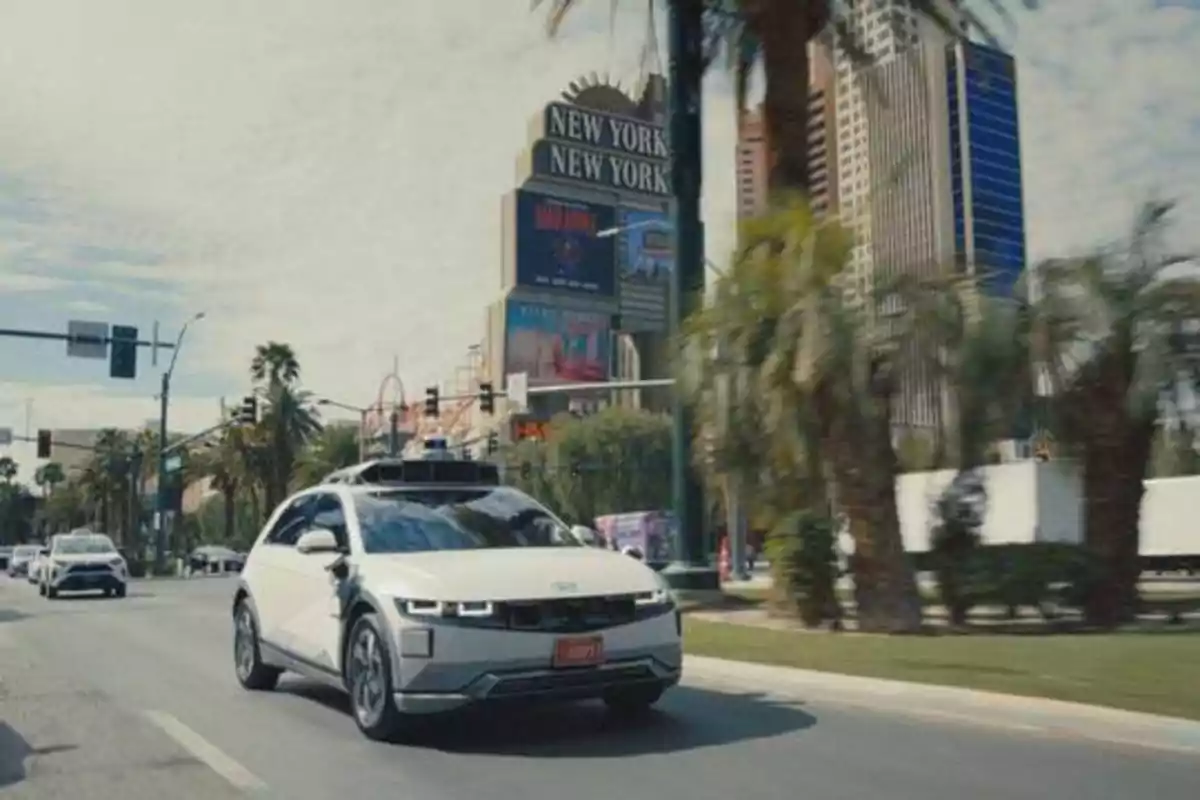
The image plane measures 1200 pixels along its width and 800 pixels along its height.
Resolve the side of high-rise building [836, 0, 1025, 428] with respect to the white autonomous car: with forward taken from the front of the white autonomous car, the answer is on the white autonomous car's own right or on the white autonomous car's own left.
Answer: on the white autonomous car's own left

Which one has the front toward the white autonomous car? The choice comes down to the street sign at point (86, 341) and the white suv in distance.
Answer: the white suv in distance

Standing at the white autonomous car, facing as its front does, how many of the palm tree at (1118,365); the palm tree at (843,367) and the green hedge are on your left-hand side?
3
